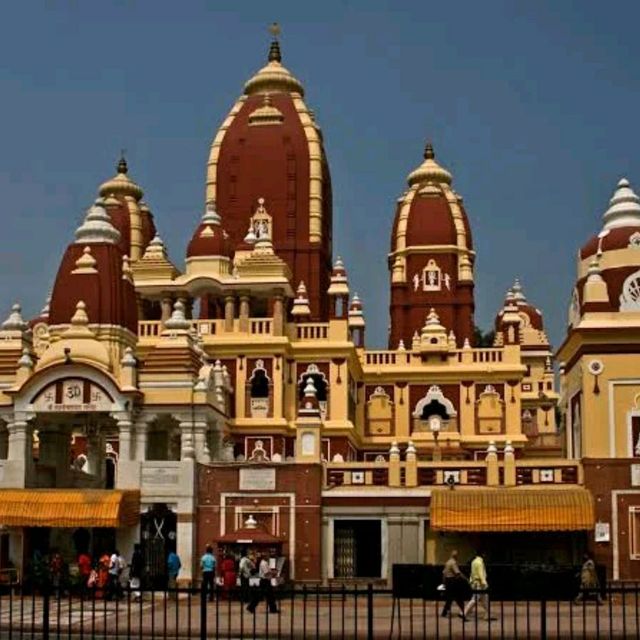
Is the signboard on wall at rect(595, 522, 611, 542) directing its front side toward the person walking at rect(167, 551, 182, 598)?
no

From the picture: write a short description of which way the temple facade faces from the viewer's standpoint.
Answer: facing the viewer

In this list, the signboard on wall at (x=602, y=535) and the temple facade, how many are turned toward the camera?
2

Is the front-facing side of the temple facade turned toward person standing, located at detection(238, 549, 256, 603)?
yes

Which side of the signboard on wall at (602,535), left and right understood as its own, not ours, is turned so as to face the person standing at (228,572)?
right

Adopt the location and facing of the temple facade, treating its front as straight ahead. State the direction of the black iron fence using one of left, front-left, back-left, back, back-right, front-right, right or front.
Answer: front

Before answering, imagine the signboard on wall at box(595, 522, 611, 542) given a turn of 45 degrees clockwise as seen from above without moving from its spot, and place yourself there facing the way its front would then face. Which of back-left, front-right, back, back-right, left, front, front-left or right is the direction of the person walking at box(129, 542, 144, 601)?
front-right

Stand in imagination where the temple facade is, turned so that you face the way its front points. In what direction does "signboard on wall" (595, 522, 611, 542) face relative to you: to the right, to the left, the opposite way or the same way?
the same way

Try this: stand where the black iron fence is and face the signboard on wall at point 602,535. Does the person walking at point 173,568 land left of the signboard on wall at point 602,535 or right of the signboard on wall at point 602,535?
left
